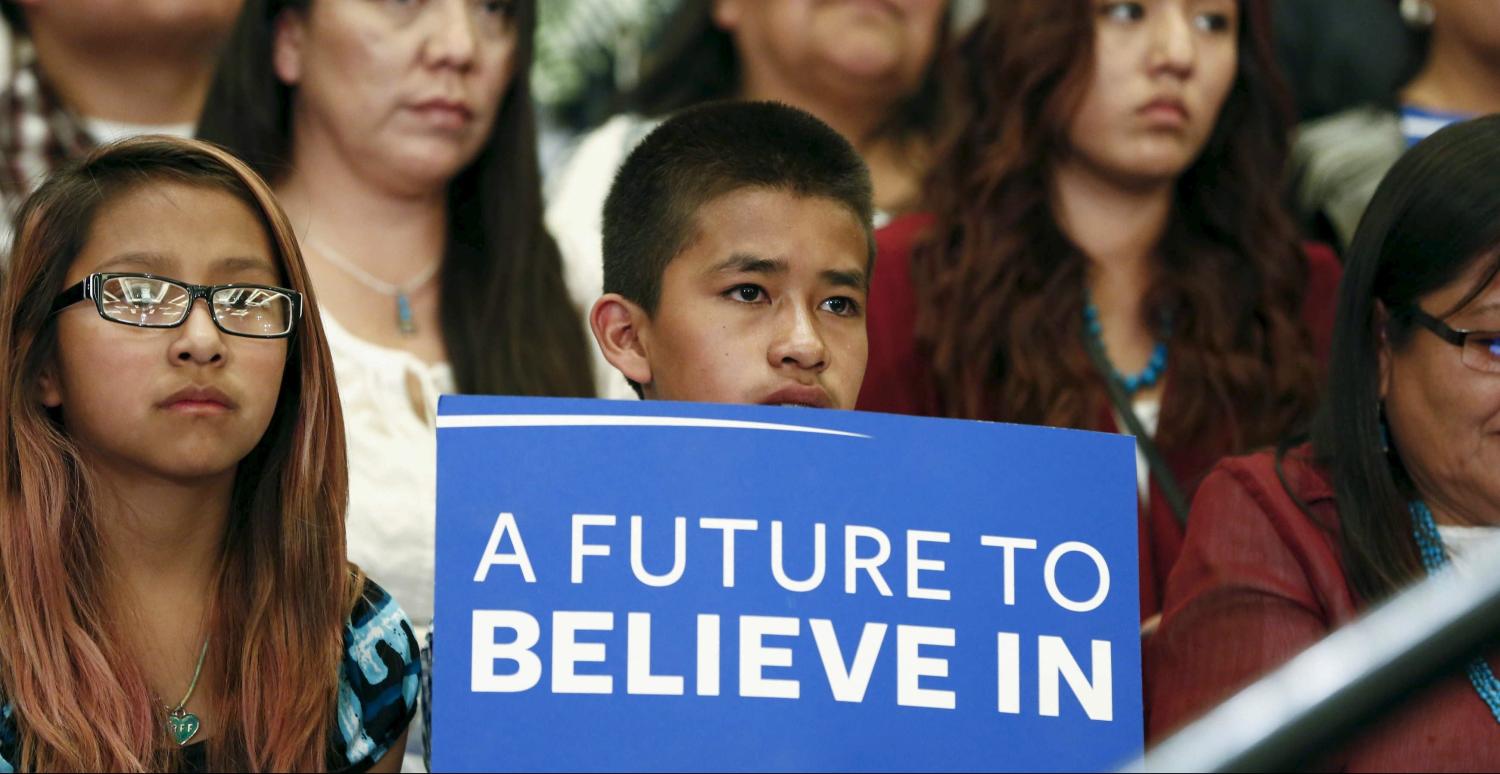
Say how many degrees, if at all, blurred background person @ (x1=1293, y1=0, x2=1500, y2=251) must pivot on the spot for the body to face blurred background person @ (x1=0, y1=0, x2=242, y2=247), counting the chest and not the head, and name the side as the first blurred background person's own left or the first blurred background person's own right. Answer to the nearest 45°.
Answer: approximately 135° to the first blurred background person's own right

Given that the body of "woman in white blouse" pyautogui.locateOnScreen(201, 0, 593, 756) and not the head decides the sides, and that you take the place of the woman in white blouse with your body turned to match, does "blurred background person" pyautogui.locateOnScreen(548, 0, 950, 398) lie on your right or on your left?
on your left

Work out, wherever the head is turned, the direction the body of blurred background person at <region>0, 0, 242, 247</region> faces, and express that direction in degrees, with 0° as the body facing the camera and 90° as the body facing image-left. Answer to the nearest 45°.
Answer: approximately 315°

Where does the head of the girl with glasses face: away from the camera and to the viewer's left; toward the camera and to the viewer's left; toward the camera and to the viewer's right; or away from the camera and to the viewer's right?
toward the camera and to the viewer's right

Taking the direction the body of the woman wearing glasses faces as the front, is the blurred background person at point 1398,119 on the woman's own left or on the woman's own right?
on the woman's own left

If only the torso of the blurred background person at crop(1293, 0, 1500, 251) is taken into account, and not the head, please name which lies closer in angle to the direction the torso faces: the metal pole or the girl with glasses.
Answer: the metal pole

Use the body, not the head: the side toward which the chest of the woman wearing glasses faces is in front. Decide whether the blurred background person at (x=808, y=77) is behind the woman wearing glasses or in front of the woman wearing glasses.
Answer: behind

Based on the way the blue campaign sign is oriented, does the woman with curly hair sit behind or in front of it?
behind
